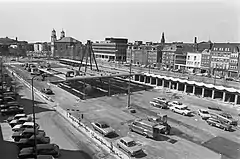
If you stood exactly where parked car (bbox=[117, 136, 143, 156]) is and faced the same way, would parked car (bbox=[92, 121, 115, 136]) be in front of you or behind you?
behind

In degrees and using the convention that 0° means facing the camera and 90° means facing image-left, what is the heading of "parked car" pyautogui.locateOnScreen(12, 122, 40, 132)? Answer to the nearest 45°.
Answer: approximately 45°

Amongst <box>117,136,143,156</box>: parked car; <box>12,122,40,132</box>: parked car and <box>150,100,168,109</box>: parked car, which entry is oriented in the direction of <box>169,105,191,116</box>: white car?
<box>150,100,168,109</box>: parked car

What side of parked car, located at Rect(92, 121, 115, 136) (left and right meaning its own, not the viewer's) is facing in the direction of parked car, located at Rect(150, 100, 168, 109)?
left

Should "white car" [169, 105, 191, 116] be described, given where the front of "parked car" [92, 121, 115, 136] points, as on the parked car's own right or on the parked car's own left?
on the parked car's own left
